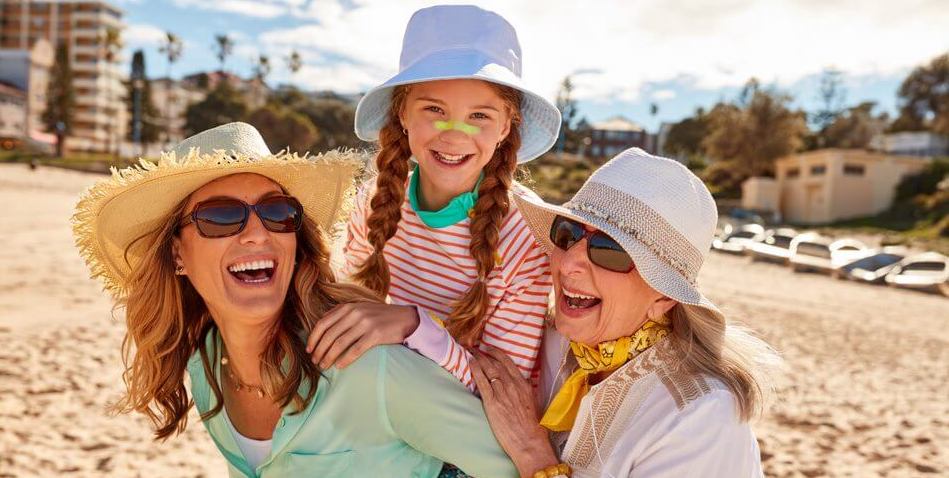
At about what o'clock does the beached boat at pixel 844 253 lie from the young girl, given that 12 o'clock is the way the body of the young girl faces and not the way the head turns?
The beached boat is roughly at 7 o'clock from the young girl.

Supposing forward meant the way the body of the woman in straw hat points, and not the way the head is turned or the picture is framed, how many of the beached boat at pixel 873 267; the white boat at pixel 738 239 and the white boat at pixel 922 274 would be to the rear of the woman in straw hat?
3

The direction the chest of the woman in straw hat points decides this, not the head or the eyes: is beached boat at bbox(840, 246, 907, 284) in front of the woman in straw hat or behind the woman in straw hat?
behind

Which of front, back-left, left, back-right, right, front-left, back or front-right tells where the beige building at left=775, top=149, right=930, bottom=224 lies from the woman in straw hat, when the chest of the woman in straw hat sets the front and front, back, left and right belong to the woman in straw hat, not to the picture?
back

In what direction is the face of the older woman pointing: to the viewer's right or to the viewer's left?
to the viewer's left

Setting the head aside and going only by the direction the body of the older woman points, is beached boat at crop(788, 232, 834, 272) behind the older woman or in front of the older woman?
behind

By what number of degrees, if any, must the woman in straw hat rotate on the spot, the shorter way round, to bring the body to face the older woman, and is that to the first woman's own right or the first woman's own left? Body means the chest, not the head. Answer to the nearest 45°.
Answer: approximately 135° to the first woman's own left
